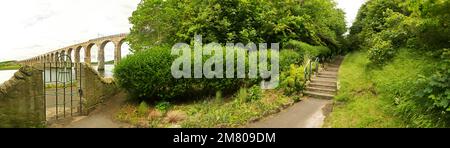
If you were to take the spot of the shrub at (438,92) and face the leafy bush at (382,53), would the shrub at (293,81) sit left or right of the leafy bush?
left

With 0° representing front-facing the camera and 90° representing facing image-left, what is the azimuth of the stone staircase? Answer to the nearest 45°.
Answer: approximately 0°

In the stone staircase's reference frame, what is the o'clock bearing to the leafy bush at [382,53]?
The leafy bush is roughly at 8 o'clock from the stone staircase.

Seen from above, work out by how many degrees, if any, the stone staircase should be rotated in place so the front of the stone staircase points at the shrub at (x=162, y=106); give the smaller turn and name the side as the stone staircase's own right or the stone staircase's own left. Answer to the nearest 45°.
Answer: approximately 45° to the stone staircase's own right

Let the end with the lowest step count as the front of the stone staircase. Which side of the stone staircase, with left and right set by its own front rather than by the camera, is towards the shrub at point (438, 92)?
front

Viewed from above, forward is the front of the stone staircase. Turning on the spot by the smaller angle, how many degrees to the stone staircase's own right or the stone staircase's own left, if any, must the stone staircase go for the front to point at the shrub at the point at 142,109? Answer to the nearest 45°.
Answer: approximately 45° to the stone staircase's own right

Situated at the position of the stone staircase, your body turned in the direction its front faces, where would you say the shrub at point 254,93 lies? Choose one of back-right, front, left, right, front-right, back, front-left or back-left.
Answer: front-right

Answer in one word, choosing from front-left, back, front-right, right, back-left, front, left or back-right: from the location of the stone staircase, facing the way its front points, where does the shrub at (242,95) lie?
front-right
